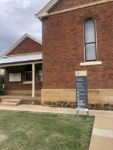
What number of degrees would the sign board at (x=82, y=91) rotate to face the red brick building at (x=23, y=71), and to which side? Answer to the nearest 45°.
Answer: approximately 135° to its right

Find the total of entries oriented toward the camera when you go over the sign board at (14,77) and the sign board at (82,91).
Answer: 2

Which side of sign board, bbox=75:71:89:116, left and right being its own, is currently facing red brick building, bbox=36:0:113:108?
back

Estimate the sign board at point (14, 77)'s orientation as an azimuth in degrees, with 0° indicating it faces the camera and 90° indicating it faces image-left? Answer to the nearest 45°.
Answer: approximately 0°

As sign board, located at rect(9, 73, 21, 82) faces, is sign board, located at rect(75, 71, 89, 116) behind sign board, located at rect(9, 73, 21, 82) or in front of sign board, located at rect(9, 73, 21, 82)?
in front

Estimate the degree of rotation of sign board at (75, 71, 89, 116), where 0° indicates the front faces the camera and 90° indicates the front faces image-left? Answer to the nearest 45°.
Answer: approximately 0°

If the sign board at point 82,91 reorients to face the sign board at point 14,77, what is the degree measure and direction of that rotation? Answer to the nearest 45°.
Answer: approximately 135° to its right
